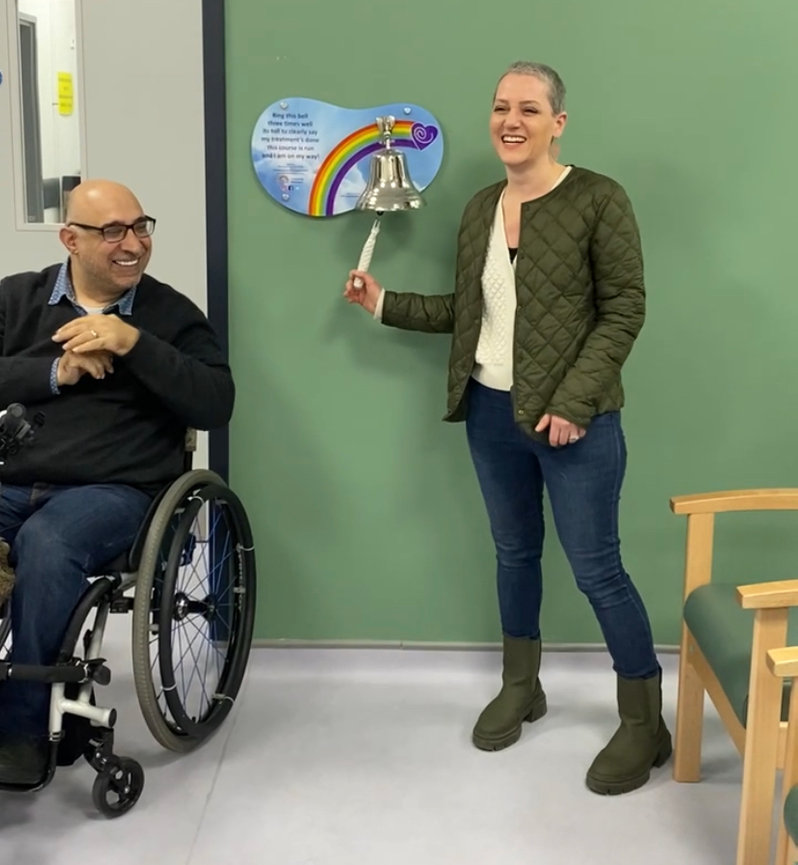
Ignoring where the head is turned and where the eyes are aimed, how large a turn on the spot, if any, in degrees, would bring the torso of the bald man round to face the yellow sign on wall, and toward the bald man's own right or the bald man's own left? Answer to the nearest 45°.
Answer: approximately 135° to the bald man's own right

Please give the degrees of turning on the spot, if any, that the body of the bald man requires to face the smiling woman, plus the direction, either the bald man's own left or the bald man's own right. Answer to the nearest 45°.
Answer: approximately 135° to the bald man's own left

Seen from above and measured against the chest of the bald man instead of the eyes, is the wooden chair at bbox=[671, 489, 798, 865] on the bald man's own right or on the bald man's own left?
on the bald man's own left

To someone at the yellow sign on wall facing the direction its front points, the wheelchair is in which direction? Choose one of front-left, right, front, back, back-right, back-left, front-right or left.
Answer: front

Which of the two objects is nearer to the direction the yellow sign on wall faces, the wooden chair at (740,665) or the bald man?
the bald man

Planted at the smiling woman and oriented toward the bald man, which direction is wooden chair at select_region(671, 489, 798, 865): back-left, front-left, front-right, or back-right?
back-left

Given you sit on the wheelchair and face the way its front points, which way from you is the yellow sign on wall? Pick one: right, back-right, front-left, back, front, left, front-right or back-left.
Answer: back-right

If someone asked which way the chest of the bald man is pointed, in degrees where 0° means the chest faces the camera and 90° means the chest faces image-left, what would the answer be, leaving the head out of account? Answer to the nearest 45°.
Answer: approximately 45°

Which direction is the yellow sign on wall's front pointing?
toward the camera
